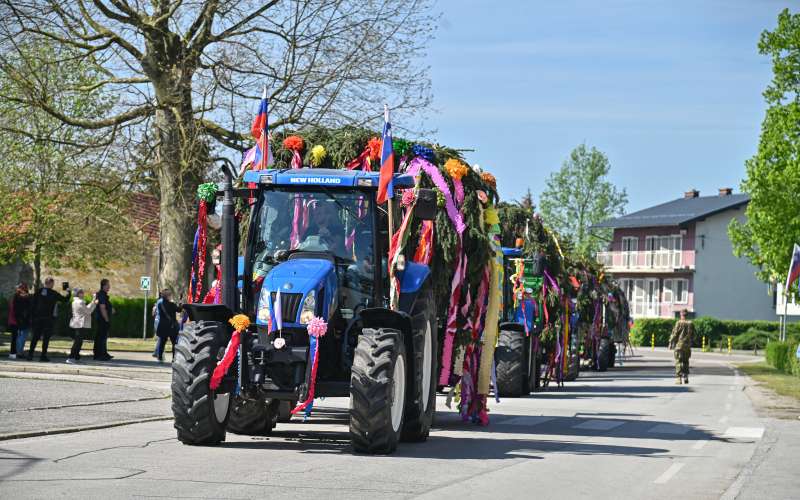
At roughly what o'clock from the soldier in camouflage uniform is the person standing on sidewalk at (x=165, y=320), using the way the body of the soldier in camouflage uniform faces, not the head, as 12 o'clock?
The person standing on sidewalk is roughly at 2 o'clock from the soldier in camouflage uniform.

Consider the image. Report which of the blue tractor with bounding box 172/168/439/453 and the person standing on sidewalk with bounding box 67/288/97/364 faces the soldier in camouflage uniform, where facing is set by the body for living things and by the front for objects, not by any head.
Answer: the person standing on sidewalk

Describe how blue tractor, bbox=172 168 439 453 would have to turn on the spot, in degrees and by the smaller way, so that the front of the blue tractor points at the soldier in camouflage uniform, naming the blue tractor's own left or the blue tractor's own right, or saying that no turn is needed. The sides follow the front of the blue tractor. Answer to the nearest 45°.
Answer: approximately 135° to the blue tractor's own left

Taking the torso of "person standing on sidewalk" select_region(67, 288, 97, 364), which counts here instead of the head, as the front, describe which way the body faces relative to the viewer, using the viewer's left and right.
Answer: facing to the right of the viewer
